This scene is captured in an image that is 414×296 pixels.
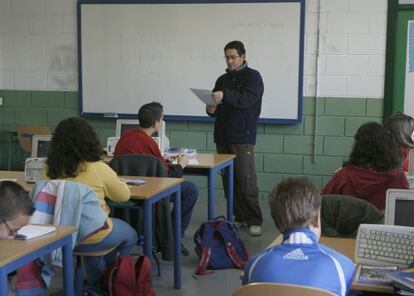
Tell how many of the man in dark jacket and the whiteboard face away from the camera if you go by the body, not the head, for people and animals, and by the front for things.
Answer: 0

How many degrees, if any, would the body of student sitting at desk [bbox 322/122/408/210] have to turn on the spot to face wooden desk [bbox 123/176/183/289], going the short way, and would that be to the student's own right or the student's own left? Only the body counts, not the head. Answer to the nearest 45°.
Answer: approximately 90° to the student's own left

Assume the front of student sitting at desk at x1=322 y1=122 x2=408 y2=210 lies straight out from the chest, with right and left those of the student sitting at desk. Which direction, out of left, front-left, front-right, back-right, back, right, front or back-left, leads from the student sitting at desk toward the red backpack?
left

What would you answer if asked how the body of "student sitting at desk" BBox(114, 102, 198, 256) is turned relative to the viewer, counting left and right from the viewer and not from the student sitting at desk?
facing away from the viewer and to the right of the viewer

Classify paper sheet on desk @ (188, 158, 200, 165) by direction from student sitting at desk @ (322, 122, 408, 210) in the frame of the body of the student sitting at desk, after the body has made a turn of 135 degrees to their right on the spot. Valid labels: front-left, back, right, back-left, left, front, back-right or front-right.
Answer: back

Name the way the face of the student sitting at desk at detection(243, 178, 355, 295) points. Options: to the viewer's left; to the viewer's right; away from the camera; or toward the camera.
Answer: away from the camera

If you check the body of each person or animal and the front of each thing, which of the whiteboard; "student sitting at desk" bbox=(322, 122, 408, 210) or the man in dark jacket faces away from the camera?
the student sitting at desk

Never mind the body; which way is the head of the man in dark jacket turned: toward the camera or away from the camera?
toward the camera

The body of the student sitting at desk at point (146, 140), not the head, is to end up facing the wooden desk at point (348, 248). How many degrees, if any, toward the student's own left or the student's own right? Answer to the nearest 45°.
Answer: approximately 90° to the student's own right

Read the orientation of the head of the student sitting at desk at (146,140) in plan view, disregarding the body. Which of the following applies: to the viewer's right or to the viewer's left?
to the viewer's right

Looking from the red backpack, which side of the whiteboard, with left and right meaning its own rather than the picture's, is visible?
front

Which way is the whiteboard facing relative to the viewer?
toward the camera

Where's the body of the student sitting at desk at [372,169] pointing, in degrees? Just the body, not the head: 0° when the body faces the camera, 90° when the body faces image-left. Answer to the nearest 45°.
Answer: approximately 180°

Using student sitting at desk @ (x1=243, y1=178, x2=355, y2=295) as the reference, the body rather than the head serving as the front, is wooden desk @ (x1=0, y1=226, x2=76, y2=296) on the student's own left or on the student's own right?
on the student's own left

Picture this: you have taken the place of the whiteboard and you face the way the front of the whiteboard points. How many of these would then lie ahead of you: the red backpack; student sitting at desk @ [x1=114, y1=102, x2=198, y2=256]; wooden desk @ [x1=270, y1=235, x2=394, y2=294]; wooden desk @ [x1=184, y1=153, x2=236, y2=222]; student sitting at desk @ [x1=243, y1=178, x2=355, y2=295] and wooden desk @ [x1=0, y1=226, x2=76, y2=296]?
6

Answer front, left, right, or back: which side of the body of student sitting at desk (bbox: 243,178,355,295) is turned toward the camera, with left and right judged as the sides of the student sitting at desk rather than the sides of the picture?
back

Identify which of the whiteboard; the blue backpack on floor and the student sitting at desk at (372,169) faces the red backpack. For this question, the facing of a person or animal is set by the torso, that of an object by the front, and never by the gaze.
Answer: the whiteboard

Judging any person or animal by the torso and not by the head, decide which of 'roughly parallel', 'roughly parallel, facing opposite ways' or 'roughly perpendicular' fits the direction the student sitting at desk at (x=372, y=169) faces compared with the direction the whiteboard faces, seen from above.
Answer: roughly parallel, facing opposite ways
